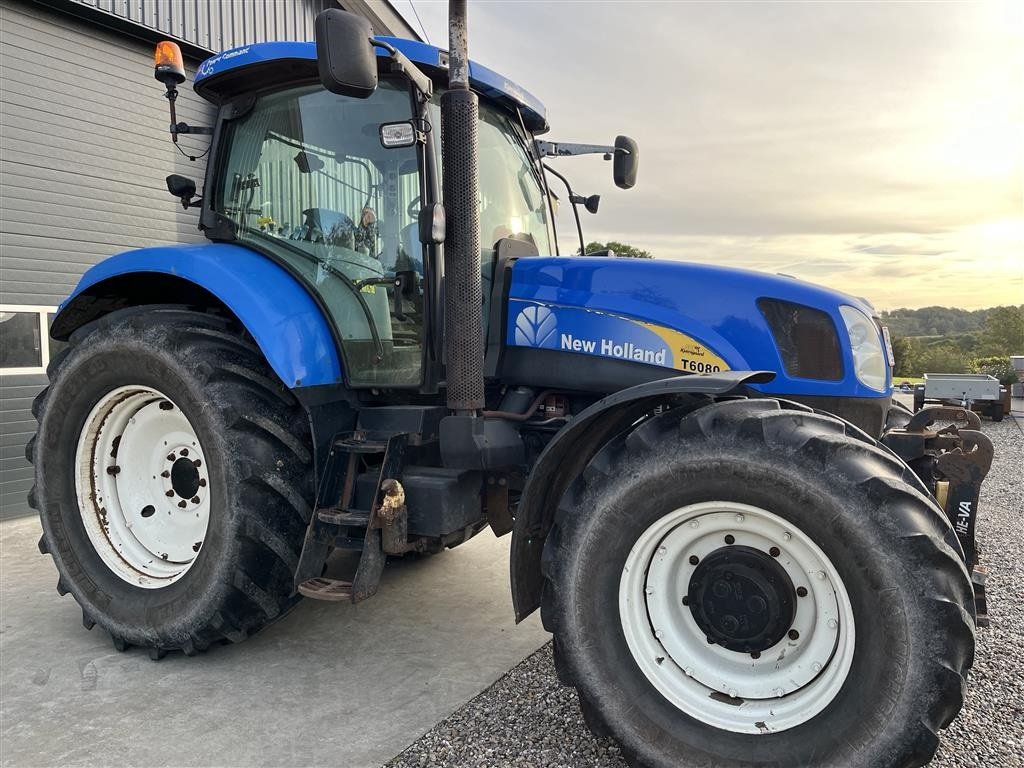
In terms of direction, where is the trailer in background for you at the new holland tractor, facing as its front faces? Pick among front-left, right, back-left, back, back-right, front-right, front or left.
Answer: left

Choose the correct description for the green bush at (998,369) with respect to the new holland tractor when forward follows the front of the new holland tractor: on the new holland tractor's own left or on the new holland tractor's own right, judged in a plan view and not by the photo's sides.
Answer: on the new holland tractor's own left

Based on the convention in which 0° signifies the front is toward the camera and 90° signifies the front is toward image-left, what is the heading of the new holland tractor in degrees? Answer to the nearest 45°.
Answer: approximately 315°
